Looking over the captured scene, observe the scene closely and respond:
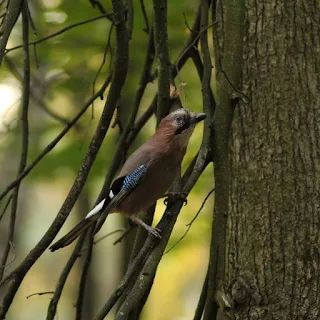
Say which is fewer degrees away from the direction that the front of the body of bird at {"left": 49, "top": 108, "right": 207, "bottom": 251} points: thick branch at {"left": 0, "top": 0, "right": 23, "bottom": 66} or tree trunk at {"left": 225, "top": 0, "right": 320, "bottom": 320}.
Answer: the tree trunk

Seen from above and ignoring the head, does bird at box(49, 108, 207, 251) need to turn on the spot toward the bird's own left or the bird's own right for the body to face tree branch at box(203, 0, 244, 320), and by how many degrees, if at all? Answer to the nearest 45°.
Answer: approximately 45° to the bird's own right

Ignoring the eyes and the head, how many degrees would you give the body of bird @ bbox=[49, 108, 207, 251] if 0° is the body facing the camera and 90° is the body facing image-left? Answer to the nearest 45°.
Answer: approximately 270°

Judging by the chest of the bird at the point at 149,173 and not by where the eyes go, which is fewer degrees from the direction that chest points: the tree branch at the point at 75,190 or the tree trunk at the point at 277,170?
the tree trunk

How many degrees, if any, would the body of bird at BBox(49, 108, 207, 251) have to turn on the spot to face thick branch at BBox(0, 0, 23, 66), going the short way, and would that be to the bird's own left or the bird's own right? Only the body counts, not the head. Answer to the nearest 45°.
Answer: approximately 135° to the bird's own right
